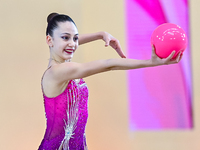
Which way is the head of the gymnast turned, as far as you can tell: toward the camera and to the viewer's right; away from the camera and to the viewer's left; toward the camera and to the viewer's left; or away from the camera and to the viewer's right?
toward the camera and to the viewer's right

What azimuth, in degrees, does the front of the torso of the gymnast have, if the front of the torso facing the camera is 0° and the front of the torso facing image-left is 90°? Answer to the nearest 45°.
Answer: approximately 315°
